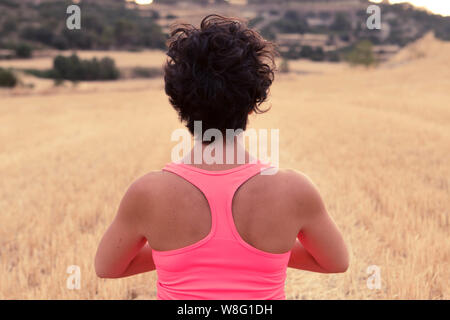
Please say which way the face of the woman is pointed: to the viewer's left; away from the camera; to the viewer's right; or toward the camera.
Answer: away from the camera

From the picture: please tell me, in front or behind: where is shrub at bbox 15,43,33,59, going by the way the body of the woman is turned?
in front

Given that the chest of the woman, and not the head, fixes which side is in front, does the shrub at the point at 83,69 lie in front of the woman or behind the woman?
in front

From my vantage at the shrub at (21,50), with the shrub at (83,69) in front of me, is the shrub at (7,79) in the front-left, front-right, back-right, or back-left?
front-right

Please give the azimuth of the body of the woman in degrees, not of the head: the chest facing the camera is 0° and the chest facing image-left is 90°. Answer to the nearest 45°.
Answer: approximately 180°

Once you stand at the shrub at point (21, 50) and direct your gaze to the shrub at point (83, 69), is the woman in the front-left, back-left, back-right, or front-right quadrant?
front-right
